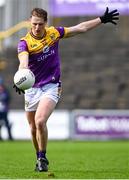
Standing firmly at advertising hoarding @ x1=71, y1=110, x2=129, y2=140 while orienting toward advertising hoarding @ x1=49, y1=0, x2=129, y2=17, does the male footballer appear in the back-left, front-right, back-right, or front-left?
back-left

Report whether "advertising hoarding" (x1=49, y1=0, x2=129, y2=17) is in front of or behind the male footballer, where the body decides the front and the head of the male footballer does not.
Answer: behind

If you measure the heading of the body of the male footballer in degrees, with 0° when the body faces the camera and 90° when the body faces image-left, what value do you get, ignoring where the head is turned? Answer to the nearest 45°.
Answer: approximately 0°

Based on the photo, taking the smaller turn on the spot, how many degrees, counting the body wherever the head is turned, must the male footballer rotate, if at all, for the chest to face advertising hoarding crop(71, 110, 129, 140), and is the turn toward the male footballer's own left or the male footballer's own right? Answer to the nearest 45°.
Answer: approximately 180°

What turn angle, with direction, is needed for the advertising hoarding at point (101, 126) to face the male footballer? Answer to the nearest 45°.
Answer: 0° — it already faces them

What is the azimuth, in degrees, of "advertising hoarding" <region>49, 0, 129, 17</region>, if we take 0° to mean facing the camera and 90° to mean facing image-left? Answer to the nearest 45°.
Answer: approximately 0°

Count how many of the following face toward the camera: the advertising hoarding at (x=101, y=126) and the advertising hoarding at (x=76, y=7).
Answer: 2
